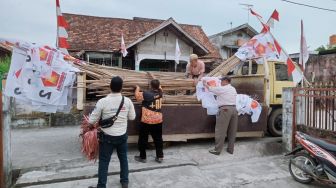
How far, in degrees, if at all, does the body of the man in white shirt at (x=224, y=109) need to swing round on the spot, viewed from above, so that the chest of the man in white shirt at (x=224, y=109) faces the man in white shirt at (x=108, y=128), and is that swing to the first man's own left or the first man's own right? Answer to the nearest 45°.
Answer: approximately 90° to the first man's own left

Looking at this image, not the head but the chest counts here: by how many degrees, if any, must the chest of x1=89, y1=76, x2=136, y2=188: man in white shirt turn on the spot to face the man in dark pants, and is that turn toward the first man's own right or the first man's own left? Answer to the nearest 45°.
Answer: approximately 45° to the first man's own right

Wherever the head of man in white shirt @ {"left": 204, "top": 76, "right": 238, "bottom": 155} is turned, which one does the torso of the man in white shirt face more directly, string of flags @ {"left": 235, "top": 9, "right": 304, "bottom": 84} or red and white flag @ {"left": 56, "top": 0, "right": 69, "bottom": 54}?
the red and white flag

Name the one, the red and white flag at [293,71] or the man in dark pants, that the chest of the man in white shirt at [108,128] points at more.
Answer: the man in dark pants

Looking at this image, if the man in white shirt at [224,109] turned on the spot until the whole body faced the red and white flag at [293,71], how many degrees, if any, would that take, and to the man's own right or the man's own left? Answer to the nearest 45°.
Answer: approximately 90° to the man's own right

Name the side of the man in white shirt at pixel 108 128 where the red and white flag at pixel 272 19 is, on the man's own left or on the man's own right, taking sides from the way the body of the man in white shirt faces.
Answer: on the man's own right

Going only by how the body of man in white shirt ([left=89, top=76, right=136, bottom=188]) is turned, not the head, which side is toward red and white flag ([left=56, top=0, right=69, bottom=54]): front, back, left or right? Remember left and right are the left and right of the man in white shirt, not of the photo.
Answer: front

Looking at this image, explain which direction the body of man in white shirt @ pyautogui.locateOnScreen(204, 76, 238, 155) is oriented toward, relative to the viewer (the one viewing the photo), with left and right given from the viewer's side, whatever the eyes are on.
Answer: facing away from the viewer and to the left of the viewer

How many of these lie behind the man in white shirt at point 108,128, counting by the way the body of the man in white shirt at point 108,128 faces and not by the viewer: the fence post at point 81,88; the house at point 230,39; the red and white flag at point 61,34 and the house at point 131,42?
0

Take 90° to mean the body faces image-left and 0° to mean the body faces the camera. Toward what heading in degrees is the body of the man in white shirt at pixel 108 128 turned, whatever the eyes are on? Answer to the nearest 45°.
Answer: approximately 180°

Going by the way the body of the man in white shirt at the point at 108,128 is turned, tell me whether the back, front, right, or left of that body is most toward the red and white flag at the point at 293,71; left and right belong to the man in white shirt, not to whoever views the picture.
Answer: right
